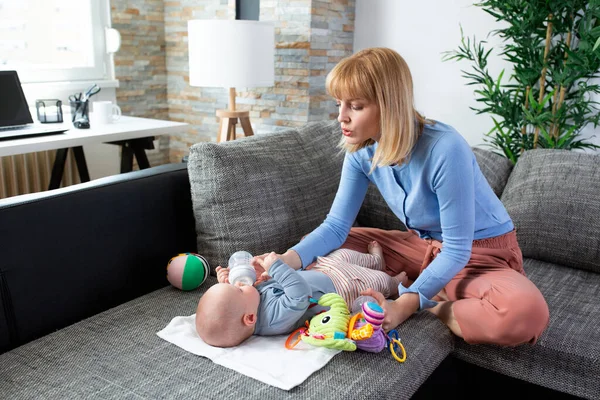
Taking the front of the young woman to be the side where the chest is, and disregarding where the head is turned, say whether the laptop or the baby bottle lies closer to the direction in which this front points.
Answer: the baby bottle

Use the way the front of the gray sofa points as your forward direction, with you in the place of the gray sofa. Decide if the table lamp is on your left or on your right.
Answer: on your right

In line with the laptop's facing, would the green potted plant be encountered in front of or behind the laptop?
in front

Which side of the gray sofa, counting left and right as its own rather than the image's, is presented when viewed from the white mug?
right

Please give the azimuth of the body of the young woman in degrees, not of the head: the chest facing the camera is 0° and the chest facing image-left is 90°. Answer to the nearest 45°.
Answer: approximately 45°

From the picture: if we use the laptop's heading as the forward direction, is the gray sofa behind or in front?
in front

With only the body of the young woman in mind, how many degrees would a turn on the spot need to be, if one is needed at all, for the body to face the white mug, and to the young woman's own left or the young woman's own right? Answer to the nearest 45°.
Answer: approximately 90° to the young woman's own right

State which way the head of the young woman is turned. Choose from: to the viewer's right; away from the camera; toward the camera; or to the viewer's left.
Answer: to the viewer's left

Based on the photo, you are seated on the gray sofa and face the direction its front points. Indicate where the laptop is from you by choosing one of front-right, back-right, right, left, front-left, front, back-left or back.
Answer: right

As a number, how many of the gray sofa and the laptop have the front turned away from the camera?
0
